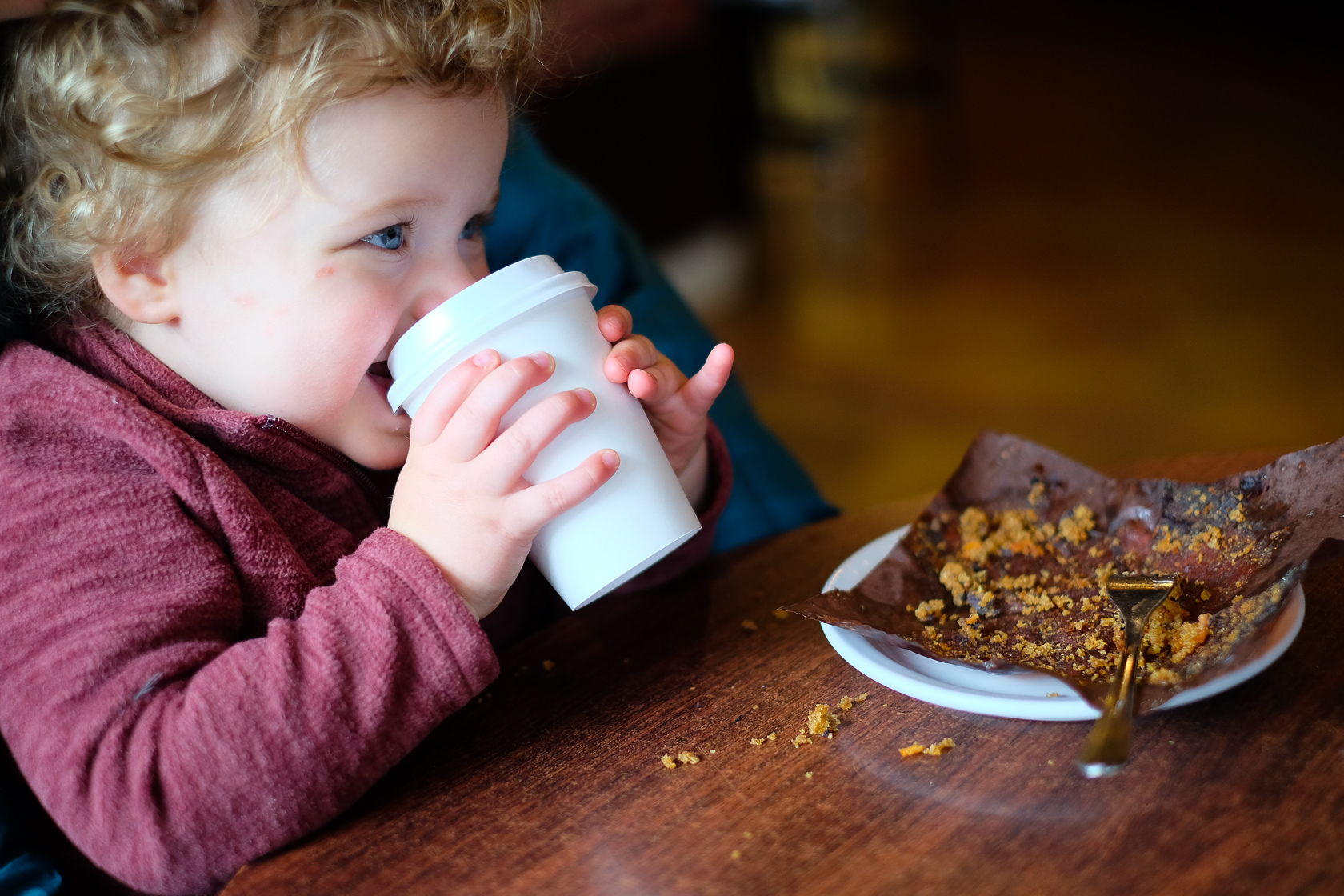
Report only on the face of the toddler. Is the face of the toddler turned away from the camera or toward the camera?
toward the camera

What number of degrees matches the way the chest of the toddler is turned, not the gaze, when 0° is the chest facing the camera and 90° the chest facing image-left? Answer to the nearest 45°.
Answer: approximately 270°
